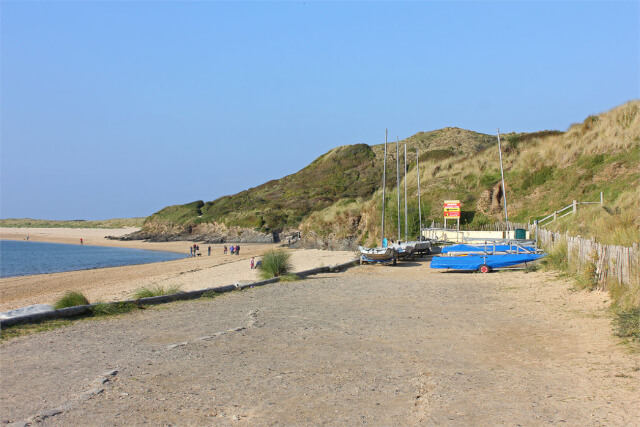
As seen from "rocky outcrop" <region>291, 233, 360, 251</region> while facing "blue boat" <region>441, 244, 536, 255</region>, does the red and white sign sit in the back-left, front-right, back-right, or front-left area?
front-left

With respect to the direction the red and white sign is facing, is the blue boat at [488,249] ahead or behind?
ahead

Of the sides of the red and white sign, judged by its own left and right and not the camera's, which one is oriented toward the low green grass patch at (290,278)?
front

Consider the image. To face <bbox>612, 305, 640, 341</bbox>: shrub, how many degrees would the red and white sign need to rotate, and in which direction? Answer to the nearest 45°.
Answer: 0° — it already faces it

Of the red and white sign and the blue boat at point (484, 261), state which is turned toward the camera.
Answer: the red and white sign

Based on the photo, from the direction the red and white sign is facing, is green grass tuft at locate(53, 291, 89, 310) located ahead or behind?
ahead

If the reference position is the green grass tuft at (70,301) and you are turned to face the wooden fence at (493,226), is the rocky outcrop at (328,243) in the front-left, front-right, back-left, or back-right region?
front-left

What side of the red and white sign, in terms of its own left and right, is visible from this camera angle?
front

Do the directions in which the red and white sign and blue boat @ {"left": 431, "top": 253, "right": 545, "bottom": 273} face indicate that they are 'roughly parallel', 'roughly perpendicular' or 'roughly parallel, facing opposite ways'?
roughly perpendicular

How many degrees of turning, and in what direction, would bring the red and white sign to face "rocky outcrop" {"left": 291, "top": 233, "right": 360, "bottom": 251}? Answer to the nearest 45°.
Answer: approximately 135° to its right

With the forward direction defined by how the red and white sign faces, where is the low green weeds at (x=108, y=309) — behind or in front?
in front
